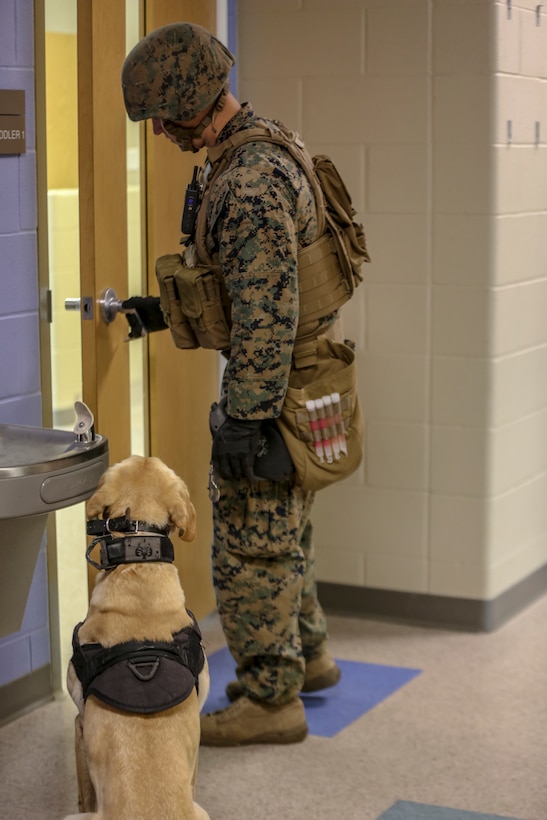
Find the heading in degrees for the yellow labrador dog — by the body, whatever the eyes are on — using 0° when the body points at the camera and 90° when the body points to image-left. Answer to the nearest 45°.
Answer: approximately 180°

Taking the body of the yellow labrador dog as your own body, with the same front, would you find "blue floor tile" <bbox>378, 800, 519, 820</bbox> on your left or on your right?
on your right

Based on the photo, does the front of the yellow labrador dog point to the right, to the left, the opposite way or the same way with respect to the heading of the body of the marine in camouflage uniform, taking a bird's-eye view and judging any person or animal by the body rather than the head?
to the right

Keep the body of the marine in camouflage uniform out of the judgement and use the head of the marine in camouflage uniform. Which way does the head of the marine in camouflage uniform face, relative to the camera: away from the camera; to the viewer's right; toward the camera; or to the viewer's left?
to the viewer's left

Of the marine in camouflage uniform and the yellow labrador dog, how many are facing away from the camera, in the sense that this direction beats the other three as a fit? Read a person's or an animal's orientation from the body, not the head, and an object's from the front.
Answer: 1

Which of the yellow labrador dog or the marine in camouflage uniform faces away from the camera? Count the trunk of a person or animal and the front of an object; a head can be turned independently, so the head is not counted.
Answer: the yellow labrador dog

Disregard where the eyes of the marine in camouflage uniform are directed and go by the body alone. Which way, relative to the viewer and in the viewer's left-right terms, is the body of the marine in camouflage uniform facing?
facing to the left of the viewer
